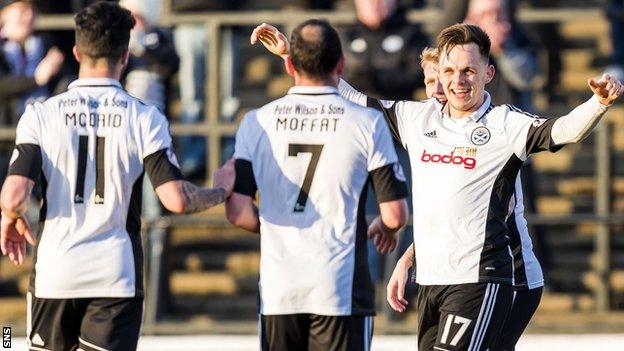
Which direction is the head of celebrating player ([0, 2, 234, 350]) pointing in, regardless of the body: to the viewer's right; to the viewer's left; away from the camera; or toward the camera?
away from the camera

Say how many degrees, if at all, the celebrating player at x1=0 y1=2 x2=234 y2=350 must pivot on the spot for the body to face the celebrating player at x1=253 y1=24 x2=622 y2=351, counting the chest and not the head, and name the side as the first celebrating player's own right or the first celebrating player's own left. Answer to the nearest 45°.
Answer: approximately 90° to the first celebrating player's own right

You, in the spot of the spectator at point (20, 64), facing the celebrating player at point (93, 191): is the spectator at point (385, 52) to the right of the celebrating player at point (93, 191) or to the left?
left

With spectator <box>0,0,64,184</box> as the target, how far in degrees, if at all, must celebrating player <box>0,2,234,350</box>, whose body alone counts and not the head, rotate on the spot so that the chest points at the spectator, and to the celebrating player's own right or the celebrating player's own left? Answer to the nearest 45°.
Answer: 0° — they already face them

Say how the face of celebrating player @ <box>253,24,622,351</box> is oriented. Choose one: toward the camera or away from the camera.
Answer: toward the camera

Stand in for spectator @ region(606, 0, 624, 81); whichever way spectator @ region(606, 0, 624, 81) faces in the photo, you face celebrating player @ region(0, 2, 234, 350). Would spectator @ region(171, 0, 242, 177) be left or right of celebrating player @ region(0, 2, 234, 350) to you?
right

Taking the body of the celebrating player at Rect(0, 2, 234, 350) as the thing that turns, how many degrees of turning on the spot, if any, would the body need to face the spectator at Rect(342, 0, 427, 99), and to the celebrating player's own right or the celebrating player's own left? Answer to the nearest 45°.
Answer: approximately 45° to the celebrating player's own right

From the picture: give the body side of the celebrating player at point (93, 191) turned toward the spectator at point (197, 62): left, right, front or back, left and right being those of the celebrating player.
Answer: front

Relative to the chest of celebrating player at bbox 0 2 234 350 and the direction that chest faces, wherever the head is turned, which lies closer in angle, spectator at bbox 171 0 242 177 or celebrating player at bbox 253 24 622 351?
the spectator

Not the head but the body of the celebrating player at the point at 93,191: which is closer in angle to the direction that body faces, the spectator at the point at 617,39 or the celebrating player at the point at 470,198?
the spectator

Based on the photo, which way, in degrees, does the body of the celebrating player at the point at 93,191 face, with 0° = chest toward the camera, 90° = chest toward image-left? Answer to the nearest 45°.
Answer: approximately 180°

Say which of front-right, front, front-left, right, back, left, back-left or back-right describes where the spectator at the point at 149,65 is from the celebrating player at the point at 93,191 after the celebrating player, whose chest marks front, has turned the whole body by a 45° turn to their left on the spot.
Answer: front-right
